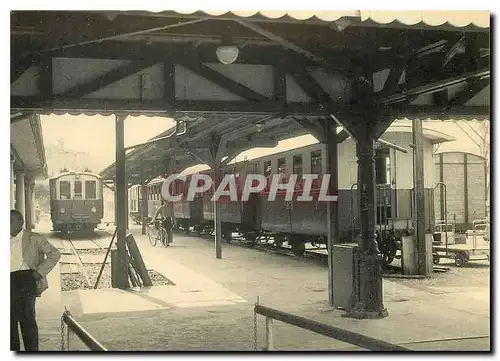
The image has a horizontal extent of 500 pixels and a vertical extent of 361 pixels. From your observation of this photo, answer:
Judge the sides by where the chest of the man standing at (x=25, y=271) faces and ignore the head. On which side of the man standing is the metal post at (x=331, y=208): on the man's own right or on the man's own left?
on the man's own left

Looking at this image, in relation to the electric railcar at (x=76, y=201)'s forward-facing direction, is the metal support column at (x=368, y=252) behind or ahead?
ahead

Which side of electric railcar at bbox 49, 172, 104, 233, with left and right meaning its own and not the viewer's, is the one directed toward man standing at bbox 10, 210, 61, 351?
front

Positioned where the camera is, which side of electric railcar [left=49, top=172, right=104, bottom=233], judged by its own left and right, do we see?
front

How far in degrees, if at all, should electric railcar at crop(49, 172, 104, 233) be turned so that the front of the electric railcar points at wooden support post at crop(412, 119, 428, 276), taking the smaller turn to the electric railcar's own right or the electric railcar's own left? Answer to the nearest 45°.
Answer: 0° — it already faces it

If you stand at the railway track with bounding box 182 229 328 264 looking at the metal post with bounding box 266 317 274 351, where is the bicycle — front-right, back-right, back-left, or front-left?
back-right

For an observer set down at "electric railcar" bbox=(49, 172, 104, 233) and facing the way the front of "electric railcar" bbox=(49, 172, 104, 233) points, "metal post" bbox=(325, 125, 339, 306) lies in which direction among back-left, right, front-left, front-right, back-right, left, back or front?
front
